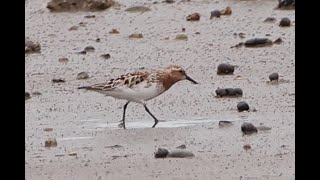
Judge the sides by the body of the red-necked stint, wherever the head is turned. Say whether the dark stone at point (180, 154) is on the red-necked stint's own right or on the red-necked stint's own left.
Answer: on the red-necked stint's own right

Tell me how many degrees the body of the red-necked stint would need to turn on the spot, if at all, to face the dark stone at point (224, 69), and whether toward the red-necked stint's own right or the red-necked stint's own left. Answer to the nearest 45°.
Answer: approximately 45° to the red-necked stint's own left

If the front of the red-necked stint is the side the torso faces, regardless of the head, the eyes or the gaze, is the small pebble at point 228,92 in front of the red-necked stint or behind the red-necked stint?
in front

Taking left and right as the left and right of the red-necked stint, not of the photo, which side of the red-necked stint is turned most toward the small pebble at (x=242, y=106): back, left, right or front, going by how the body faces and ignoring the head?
front

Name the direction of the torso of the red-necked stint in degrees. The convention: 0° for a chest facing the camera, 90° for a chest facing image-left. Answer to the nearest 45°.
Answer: approximately 270°

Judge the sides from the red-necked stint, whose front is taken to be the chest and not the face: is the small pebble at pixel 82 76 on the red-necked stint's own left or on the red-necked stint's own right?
on the red-necked stint's own left
